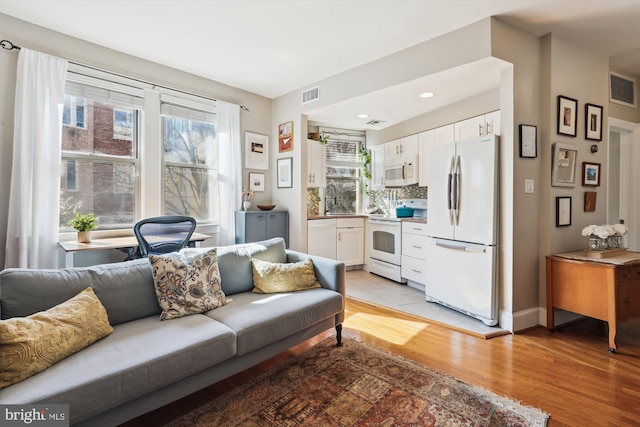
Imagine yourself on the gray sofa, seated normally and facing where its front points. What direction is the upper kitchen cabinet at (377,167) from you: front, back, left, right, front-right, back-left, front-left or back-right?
left

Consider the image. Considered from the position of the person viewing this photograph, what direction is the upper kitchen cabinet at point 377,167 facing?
facing the viewer and to the left of the viewer

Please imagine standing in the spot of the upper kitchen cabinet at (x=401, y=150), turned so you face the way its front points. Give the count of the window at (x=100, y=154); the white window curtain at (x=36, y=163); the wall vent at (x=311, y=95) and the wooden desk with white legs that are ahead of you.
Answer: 4

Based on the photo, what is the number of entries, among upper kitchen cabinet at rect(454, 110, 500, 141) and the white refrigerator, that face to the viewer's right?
0

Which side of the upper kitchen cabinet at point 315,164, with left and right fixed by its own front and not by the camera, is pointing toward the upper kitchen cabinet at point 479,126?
front

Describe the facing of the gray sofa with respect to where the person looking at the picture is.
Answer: facing the viewer and to the right of the viewer

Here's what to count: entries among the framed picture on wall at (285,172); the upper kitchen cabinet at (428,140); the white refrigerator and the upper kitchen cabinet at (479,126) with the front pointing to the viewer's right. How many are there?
0

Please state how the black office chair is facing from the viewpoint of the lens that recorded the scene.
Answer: facing away from the viewer and to the left of the viewer

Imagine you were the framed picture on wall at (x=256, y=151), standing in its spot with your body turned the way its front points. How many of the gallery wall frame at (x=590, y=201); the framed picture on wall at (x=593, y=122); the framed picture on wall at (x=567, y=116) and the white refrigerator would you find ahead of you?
4

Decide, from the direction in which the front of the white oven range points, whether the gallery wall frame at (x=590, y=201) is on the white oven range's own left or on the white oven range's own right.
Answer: on the white oven range's own left

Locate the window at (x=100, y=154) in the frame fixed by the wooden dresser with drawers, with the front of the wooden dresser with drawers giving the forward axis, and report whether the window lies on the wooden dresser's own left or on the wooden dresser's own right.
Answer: on the wooden dresser's own right

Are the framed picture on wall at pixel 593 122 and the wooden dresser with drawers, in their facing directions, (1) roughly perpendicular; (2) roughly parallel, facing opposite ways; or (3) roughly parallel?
roughly parallel

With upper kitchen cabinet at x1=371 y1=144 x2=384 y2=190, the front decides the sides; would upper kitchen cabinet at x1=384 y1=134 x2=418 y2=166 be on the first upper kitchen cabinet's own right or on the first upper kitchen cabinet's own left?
on the first upper kitchen cabinet's own left

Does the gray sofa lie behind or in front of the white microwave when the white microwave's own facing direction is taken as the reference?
in front

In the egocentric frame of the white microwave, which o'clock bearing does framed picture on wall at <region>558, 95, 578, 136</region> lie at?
The framed picture on wall is roughly at 9 o'clock from the white microwave.

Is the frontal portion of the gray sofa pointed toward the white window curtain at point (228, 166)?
no
